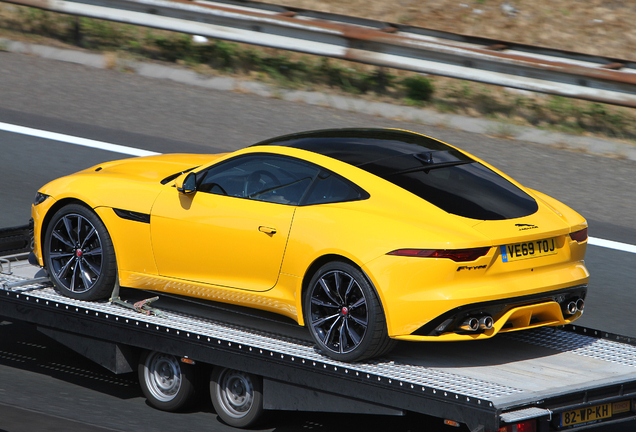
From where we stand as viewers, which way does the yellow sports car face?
facing away from the viewer and to the left of the viewer

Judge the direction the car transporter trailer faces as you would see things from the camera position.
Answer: facing away from the viewer and to the left of the viewer
